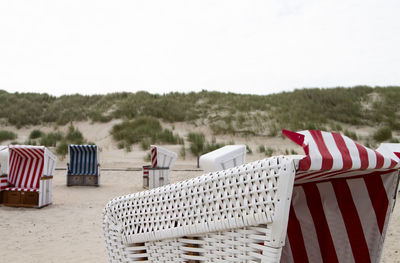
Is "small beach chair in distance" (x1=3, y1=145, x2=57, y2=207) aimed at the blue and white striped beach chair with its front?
no

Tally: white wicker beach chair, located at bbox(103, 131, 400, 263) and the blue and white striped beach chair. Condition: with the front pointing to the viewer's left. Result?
0

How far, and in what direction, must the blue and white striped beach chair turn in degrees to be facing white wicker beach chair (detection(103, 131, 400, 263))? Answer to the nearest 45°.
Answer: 0° — it already faces it

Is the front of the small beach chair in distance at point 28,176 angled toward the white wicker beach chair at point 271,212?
no

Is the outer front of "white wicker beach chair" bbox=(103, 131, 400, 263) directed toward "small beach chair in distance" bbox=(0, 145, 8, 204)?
no

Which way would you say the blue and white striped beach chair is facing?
toward the camera

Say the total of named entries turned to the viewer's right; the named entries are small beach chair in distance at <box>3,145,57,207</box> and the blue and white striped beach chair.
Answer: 0

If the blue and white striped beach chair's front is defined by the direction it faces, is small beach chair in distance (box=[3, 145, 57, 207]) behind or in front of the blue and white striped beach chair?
in front

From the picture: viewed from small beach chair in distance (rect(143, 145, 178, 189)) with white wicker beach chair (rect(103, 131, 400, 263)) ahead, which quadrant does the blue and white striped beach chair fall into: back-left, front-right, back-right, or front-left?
back-right
